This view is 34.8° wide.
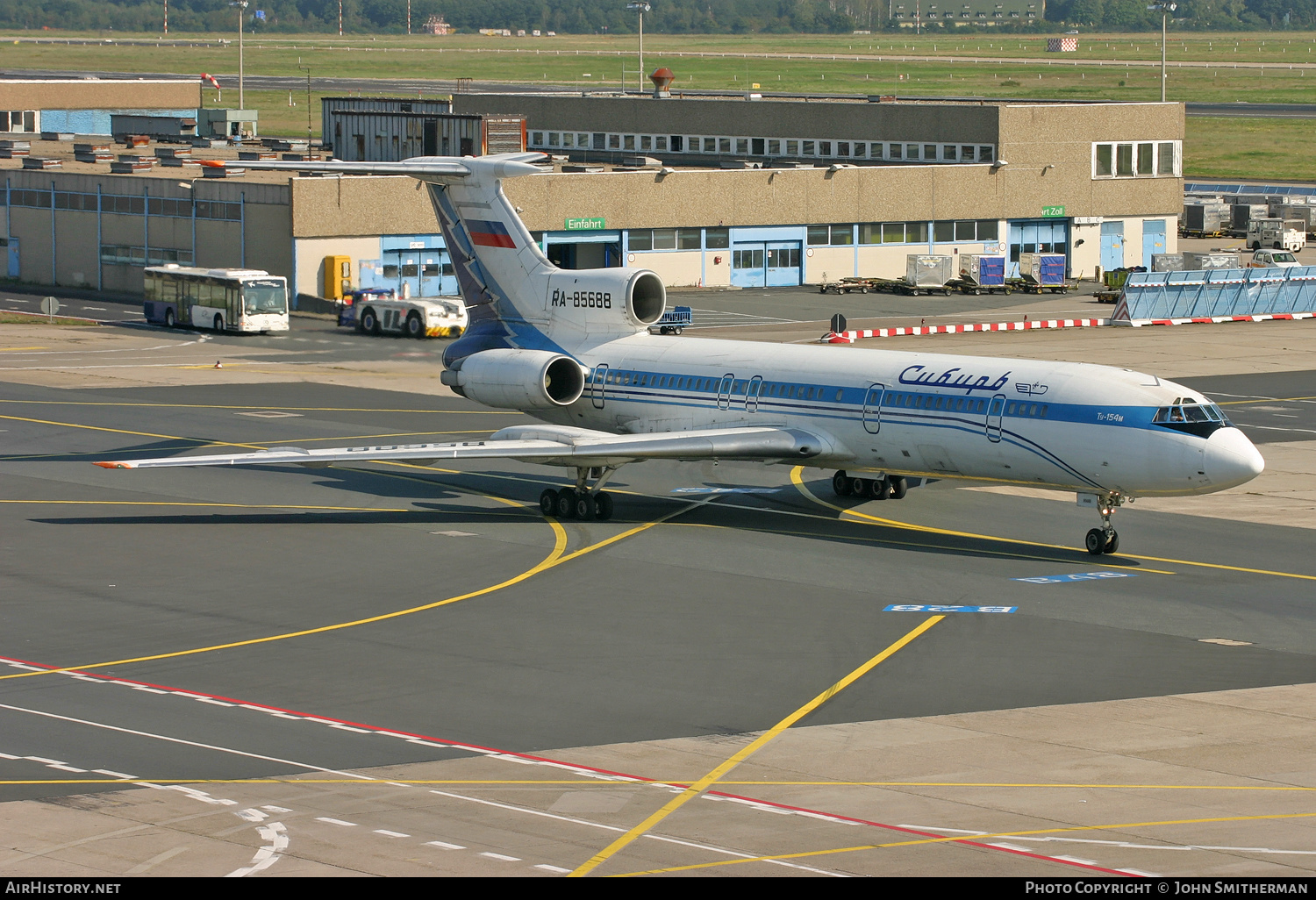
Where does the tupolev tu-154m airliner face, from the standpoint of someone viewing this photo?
facing the viewer and to the right of the viewer
